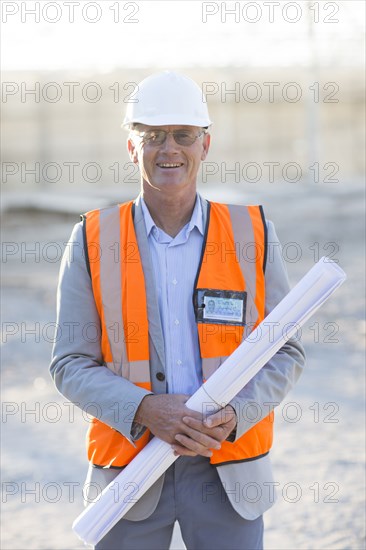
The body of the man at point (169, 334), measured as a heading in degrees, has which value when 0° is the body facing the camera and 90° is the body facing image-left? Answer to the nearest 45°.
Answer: approximately 0°
